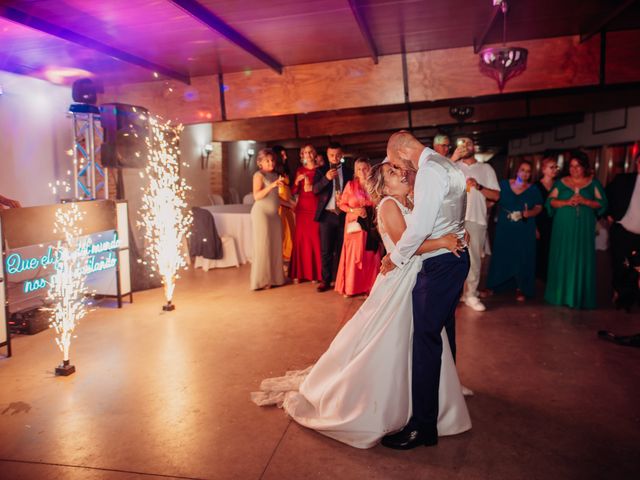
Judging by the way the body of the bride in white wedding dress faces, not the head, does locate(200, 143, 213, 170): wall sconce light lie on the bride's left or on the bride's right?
on the bride's left

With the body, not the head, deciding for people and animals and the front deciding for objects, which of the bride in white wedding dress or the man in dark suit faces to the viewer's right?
the bride in white wedding dress

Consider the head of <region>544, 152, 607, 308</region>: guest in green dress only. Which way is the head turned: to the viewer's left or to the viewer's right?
to the viewer's left

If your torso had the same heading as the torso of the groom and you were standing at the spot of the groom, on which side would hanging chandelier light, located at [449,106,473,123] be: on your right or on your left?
on your right

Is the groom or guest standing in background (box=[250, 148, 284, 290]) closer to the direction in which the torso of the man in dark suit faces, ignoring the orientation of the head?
the groom

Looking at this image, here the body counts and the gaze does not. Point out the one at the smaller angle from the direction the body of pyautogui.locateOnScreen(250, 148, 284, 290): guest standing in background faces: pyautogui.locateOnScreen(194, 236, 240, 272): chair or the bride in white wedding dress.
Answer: the bride in white wedding dress

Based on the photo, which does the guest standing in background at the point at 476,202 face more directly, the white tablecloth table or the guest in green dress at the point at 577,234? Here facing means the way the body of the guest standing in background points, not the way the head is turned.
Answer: the white tablecloth table

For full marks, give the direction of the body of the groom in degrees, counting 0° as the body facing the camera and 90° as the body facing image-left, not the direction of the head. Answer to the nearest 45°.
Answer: approximately 90°

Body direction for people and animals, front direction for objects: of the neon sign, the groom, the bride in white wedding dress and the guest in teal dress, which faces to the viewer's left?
the groom

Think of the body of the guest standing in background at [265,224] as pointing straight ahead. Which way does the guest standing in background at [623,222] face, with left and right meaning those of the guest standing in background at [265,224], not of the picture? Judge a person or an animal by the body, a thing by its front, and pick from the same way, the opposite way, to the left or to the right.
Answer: to the right
